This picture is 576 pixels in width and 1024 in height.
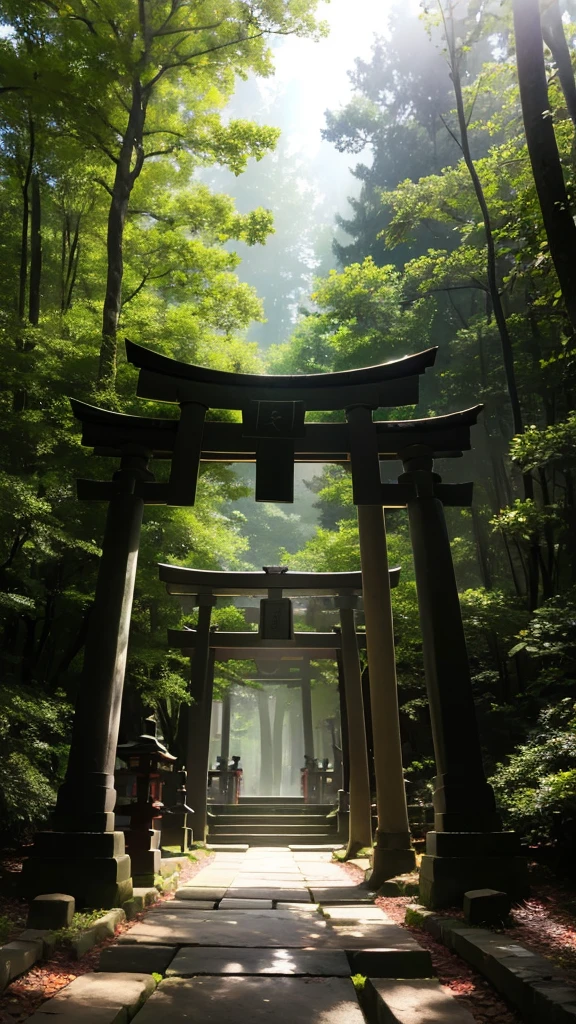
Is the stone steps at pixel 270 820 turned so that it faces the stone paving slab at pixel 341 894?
yes

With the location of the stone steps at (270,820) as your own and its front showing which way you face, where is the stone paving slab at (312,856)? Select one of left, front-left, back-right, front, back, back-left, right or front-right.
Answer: front

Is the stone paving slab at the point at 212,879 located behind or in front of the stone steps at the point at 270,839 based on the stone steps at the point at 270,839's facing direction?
in front

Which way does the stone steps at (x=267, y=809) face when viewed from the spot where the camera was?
facing the viewer

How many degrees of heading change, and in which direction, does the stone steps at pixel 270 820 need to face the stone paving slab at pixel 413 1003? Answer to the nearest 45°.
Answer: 0° — it already faces it

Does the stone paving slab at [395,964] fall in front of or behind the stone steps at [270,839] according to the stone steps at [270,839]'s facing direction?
in front

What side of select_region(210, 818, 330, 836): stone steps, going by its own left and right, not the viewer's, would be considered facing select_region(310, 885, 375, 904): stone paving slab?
front

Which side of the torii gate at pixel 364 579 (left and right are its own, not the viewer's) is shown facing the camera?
front

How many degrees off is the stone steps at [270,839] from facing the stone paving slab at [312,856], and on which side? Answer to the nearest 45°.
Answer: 0° — it already faces it

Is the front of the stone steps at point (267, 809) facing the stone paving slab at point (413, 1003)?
yes

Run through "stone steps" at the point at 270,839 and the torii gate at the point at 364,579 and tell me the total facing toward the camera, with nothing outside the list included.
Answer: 2

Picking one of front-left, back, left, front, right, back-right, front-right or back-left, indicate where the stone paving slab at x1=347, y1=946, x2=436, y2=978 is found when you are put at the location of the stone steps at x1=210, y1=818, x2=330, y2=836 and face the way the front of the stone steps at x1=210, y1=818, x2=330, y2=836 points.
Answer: front
